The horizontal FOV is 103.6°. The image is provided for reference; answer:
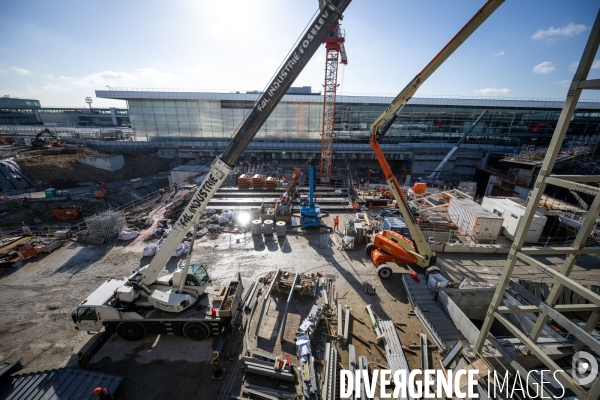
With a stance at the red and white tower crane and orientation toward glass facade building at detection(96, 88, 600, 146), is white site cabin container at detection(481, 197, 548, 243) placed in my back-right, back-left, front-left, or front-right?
back-right

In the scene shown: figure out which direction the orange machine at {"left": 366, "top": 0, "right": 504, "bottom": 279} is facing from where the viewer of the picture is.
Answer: facing to the right of the viewer

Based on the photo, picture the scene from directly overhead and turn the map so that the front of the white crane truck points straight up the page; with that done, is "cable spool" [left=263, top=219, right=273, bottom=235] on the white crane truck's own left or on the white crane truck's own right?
on the white crane truck's own right

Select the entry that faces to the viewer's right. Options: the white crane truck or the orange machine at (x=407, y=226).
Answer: the orange machine

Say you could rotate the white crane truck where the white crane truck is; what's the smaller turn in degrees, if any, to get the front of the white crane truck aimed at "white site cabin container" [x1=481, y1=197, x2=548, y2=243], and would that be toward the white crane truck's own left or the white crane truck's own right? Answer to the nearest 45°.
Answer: approximately 180°

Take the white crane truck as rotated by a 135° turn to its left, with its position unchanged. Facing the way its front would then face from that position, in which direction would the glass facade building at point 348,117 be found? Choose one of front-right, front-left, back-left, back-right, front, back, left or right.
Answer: left

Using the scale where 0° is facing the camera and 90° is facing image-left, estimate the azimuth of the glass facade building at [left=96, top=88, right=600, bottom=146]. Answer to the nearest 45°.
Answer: approximately 0°

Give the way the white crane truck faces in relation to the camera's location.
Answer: facing to the left of the viewer

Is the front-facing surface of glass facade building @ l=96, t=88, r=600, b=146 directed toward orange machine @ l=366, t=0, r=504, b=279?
yes

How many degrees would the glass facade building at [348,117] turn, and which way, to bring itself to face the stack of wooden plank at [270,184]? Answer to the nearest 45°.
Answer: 0° — it already faces it

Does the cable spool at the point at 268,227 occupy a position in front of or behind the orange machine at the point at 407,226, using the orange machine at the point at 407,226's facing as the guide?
behind
